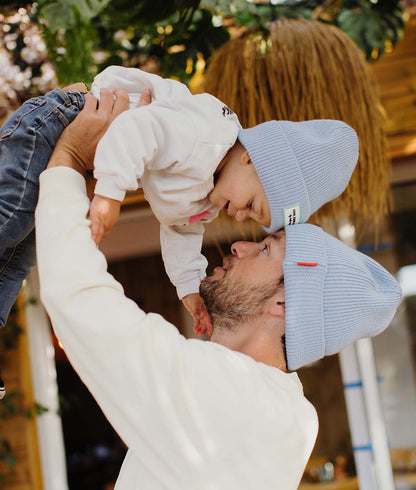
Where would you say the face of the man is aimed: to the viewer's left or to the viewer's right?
to the viewer's left

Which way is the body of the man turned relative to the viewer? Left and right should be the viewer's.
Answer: facing to the left of the viewer
